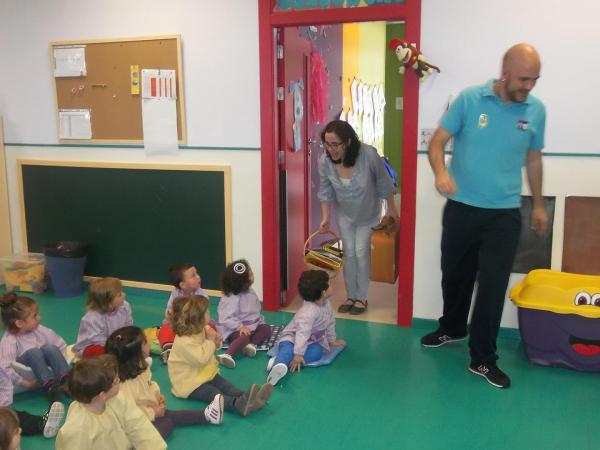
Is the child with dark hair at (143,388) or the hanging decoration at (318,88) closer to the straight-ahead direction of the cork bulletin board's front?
the child with dark hair

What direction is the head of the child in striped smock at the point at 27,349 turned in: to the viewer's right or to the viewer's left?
to the viewer's right

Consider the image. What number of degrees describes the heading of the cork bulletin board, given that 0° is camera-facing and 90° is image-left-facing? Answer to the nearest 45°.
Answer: approximately 0°

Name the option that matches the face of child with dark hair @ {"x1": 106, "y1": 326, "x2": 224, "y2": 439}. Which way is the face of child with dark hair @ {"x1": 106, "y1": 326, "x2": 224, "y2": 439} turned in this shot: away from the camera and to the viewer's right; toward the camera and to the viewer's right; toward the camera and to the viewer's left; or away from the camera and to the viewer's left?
away from the camera and to the viewer's right

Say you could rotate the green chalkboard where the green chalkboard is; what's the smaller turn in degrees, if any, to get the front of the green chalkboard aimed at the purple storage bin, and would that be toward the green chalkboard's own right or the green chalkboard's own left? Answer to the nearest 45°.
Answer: approximately 45° to the green chalkboard's own left

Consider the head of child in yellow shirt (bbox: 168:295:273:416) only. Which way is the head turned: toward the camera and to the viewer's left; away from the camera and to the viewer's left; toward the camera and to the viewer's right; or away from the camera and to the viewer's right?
away from the camera and to the viewer's right
